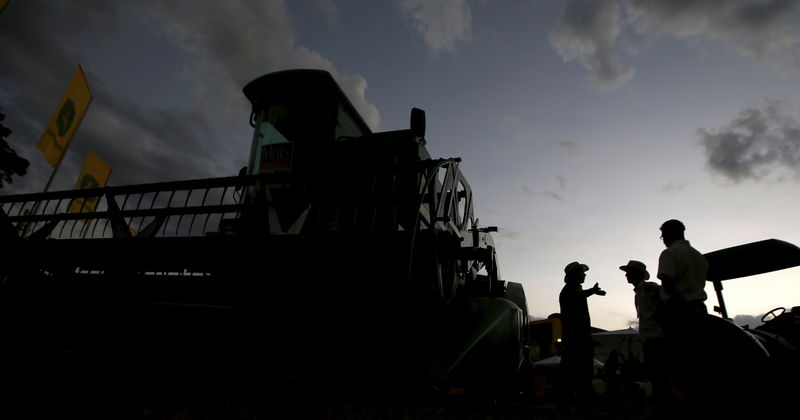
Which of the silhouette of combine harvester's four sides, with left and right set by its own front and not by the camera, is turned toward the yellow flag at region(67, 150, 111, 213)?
right

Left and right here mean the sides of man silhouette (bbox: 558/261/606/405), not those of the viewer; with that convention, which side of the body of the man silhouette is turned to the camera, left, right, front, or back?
right

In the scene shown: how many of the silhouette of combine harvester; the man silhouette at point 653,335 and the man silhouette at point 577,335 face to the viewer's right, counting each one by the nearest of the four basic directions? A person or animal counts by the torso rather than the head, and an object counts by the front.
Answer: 1

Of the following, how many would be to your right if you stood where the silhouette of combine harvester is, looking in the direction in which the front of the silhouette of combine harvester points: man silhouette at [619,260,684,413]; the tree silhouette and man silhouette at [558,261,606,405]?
1

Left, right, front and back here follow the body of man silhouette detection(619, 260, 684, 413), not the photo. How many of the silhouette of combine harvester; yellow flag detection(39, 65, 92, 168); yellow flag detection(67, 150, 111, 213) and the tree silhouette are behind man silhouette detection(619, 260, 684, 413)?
0

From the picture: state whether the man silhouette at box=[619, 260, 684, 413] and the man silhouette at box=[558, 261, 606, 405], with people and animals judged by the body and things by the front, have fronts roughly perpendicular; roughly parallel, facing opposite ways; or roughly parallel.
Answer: roughly parallel, facing opposite ways

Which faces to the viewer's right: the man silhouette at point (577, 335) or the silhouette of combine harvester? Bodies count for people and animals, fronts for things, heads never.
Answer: the man silhouette

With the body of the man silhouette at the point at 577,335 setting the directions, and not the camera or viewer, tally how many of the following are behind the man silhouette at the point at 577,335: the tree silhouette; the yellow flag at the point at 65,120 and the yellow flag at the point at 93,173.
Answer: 3

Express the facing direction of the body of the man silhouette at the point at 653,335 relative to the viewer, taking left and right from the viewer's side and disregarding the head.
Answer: facing to the left of the viewer

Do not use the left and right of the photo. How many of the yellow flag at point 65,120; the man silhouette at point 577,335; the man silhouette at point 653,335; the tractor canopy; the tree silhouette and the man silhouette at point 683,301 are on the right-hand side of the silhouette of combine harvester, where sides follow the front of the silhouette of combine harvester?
2

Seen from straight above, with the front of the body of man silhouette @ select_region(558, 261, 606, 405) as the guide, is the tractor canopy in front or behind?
in front

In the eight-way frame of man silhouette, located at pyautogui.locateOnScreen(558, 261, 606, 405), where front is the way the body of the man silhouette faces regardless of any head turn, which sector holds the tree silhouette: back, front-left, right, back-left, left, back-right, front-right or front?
back

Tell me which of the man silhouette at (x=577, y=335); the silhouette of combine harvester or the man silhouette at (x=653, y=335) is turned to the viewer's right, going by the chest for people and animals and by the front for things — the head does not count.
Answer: the man silhouette at (x=577, y=335)

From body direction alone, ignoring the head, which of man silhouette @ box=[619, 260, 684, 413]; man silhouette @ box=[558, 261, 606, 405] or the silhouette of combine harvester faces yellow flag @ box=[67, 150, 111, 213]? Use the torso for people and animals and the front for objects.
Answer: man silhouette @ box=[619, 260, 684, 413]

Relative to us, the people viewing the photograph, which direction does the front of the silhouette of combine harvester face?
facing the viewer and to the left of the viewer

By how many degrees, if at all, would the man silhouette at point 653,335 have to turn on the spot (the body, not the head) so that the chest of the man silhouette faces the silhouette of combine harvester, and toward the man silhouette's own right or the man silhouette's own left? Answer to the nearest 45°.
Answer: approximately 45° to the man silhouette's own left

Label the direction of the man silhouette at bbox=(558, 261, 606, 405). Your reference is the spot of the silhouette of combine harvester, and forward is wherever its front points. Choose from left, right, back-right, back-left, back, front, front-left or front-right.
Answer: back-left

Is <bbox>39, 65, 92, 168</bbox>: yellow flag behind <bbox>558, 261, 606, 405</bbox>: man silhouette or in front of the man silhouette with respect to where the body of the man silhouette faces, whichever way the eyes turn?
behind
